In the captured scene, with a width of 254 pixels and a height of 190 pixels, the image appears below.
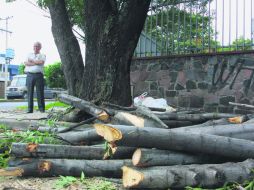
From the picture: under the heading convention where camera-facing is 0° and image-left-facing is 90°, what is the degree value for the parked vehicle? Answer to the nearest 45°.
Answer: approximately 45°

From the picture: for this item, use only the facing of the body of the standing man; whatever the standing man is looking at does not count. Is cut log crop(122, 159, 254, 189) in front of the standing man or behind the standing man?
in front

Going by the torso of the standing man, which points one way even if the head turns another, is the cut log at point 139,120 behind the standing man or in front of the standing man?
in front

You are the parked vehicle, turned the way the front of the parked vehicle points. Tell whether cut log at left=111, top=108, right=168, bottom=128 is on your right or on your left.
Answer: on your left

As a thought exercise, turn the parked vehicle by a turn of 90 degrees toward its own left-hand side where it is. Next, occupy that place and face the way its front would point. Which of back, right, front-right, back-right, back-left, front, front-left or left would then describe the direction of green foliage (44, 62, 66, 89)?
left

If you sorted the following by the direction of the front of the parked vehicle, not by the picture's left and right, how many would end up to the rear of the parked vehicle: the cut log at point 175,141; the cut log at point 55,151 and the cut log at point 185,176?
0

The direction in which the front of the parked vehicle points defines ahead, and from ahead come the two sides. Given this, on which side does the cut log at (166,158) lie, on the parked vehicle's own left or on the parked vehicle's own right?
on the parked vehicle's own left

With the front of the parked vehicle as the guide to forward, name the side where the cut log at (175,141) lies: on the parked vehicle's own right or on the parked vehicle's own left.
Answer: on the parked vehicle's own left

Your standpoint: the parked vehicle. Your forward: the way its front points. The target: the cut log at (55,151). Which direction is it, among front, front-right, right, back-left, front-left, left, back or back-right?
front-left

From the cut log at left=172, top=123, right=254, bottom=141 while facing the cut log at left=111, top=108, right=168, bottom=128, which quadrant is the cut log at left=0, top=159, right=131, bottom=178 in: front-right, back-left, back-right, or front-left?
front-left

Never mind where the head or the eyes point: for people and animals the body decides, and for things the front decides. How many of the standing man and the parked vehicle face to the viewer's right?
0

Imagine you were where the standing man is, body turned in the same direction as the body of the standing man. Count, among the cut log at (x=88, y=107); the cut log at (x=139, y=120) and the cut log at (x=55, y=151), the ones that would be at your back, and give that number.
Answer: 0

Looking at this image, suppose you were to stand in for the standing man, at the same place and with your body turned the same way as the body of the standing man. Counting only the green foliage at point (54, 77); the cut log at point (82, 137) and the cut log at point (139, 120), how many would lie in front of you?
2

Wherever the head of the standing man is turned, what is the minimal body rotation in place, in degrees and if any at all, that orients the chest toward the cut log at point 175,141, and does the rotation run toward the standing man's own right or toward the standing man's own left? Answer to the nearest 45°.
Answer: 0° — they already face it

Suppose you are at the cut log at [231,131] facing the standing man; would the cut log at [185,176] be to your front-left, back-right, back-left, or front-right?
back-left

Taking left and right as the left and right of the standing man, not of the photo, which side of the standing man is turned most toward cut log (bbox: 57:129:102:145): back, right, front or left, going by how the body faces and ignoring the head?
front

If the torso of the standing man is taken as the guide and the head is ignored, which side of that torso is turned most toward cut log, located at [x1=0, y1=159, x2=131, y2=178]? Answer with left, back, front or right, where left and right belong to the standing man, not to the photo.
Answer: front

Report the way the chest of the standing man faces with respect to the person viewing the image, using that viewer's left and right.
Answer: facing the viewer
